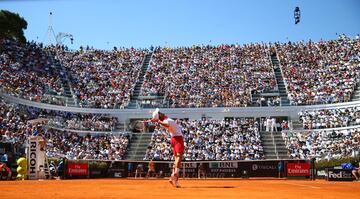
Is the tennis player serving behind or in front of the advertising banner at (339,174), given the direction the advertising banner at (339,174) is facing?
in front

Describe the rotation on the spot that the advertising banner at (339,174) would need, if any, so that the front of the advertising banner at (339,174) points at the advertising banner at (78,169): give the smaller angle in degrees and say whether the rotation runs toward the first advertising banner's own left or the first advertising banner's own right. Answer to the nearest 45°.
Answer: approximately 90° to the first advertising banner's own right

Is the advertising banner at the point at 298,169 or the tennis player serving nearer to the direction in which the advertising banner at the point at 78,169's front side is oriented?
the tennis player serving

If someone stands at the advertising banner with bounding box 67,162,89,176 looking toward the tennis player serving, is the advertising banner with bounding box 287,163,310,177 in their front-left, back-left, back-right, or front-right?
front-left

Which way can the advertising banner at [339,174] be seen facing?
toward the camera

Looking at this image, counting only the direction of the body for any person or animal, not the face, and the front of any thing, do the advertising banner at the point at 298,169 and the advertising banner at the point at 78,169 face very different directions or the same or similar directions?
same or similar directions

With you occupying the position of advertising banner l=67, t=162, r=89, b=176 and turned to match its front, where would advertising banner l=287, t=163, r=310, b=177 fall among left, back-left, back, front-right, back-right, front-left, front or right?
left

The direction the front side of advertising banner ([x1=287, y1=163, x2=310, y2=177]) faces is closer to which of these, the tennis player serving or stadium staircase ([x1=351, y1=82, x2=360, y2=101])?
the tennis player serving

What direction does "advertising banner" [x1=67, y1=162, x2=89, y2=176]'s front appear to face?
toward the camera

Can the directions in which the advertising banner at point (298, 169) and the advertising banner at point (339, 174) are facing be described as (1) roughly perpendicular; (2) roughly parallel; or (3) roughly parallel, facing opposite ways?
roughly parallel

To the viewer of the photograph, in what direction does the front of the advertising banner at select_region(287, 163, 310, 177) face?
facing the viewer

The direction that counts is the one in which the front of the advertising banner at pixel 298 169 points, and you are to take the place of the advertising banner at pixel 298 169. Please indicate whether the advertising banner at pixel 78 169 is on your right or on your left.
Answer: on your right

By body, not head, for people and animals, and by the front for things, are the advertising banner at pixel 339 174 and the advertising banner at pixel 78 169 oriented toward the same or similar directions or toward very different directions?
same or similar directions

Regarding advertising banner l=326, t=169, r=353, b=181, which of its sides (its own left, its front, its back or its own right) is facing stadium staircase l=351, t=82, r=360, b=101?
back

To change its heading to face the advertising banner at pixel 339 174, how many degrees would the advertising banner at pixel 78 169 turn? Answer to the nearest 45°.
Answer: approximately 45° to its left
